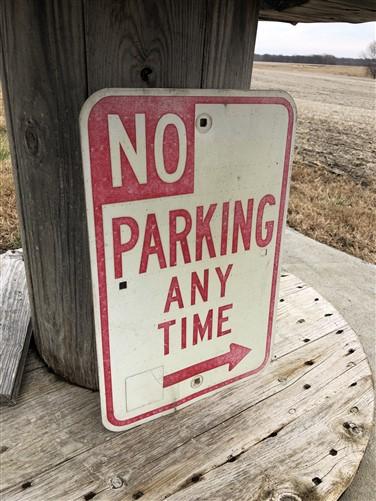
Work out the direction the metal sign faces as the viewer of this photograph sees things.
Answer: facing the viewer and to the right of the viewer

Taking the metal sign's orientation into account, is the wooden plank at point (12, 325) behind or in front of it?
behind
